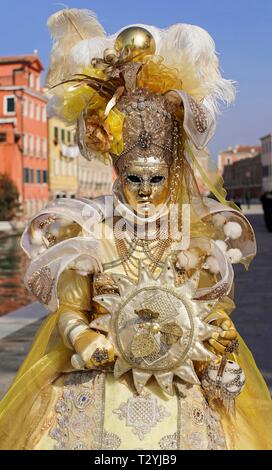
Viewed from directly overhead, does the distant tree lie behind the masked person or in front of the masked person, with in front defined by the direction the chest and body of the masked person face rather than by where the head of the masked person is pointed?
behind

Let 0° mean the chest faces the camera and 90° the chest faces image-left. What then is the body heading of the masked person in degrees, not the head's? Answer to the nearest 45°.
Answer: approximately 0°

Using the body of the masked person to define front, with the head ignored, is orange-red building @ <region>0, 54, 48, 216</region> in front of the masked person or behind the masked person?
behind
